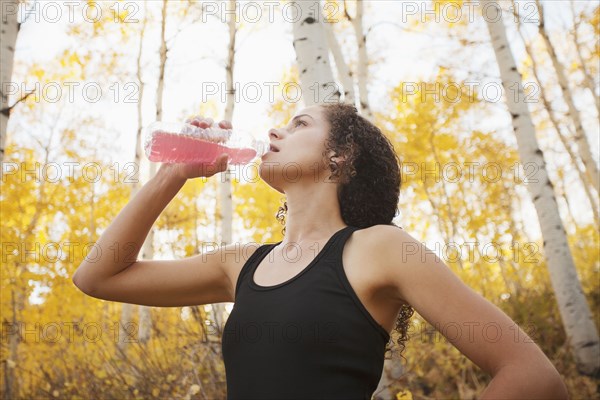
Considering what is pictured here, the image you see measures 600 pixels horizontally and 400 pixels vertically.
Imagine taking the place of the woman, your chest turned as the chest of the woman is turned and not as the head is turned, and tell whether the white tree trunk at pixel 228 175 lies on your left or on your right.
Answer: on your right

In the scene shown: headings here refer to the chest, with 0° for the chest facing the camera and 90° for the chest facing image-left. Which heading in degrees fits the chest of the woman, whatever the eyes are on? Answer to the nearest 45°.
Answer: approximately 45°

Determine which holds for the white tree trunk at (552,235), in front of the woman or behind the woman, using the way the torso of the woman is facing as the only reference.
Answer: behind

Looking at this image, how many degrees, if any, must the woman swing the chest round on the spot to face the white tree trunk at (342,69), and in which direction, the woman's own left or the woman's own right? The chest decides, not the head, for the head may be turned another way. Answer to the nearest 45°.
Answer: approximately 135° to the woman's own right

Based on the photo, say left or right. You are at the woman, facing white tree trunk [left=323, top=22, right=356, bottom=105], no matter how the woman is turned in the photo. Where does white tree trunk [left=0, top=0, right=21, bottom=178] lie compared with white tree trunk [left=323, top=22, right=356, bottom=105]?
left

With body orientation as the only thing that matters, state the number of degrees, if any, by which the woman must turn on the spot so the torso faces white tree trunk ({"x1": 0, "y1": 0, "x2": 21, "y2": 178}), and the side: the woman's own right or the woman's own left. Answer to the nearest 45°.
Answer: approximately 90° to the woman's own right

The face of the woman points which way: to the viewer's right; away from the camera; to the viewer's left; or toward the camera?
to the viewer's left
